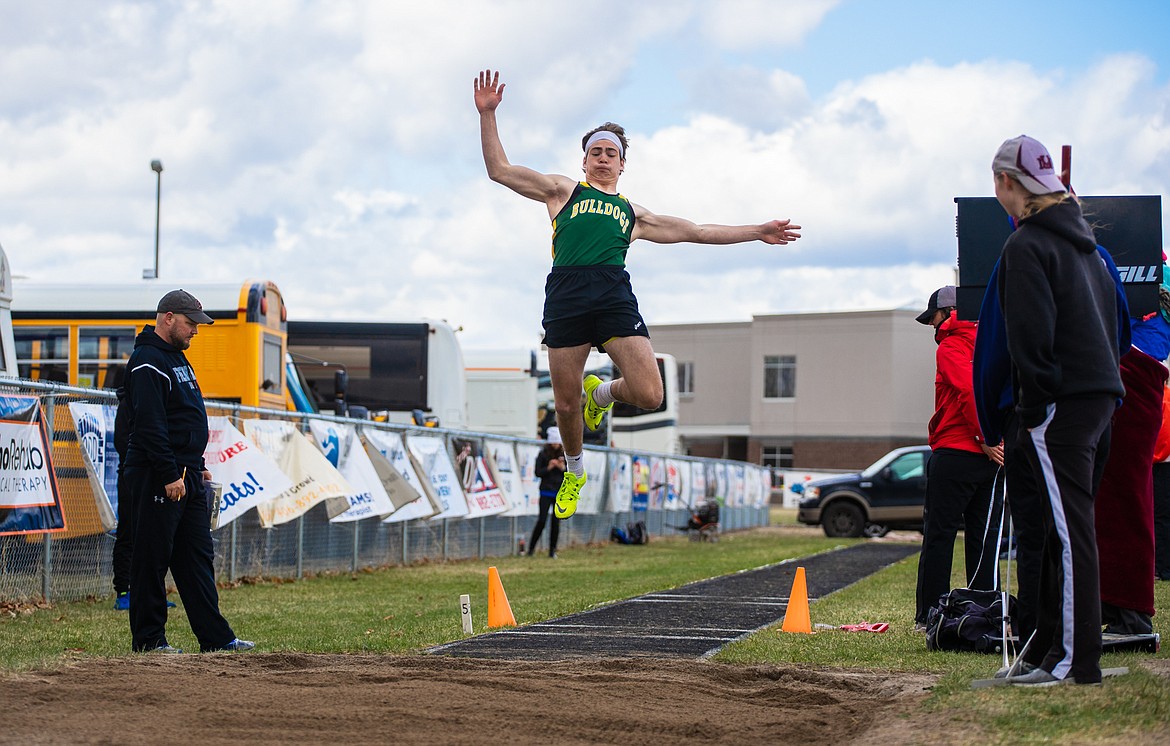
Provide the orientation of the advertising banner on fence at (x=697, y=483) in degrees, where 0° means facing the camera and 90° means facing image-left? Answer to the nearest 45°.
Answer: approximately 315°

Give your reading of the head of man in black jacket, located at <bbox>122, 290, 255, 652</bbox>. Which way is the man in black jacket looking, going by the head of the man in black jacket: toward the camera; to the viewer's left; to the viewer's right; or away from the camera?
to the viewer's right

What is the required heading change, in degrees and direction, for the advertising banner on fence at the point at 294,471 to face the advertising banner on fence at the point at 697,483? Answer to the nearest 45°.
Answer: approximately 90° to its left

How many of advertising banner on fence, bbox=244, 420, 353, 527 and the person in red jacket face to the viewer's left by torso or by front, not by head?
1

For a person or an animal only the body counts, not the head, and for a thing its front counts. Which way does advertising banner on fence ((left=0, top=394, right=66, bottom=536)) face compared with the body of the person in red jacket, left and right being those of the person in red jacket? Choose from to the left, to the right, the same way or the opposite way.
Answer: the opposite way

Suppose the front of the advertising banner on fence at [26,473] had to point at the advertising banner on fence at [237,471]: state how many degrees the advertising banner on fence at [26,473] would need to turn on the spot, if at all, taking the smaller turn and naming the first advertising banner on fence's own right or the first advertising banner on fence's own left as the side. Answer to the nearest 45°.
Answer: approximately 90° to the first advertising banner on fence's own left

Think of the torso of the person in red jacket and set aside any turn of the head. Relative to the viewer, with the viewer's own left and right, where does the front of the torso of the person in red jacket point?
facing to the left of the viewer

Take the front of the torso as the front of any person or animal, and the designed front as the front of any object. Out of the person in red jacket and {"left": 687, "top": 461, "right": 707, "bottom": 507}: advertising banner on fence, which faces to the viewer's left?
the person in red jacket
